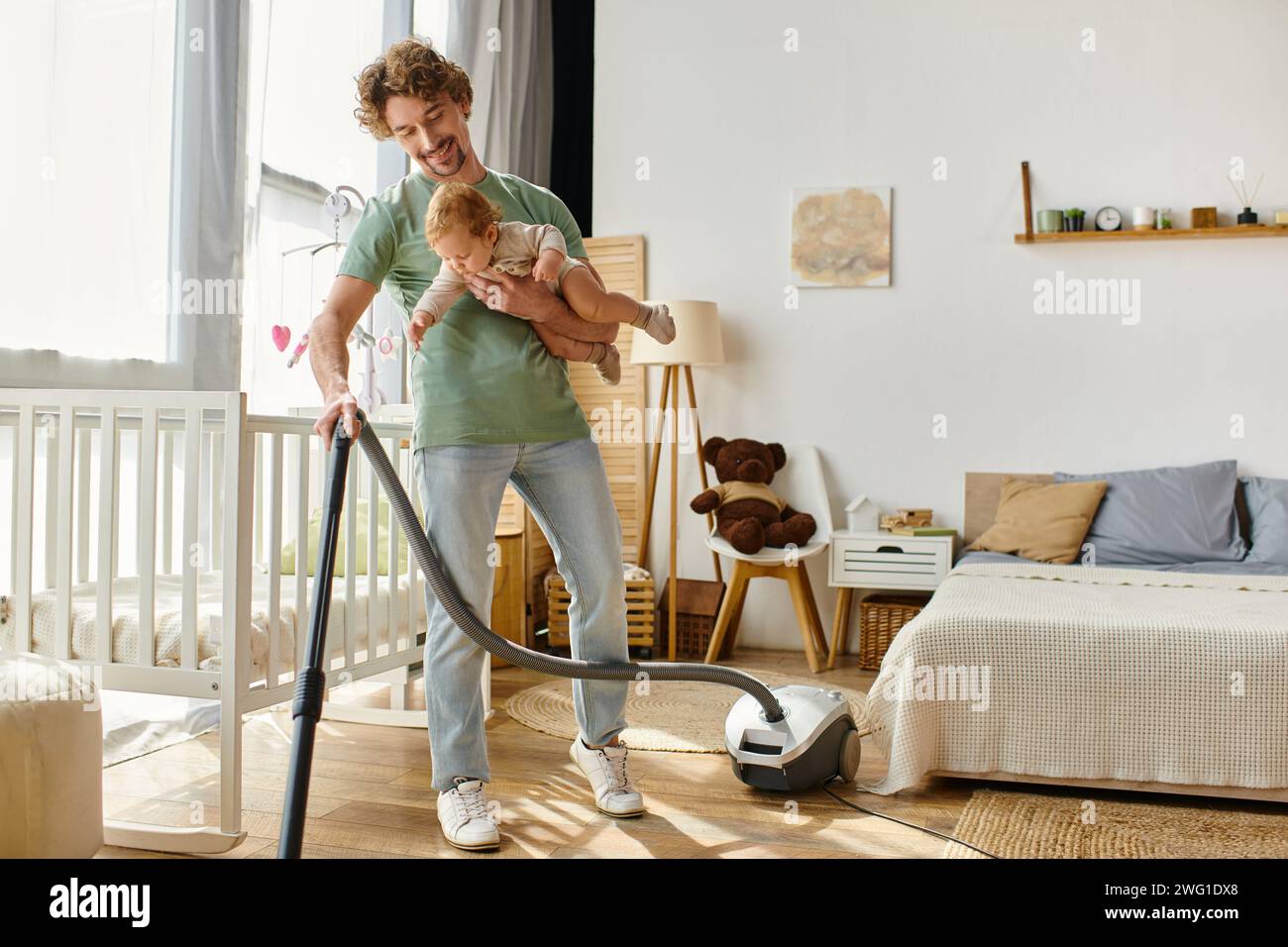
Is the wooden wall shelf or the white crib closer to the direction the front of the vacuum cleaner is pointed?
the white crib

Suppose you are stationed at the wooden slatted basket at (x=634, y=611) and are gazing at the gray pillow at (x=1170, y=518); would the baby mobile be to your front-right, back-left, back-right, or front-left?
back-right

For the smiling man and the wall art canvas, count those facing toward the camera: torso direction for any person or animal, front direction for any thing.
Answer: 2

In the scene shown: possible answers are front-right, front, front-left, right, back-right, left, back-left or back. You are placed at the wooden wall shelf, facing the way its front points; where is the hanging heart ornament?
front-right
